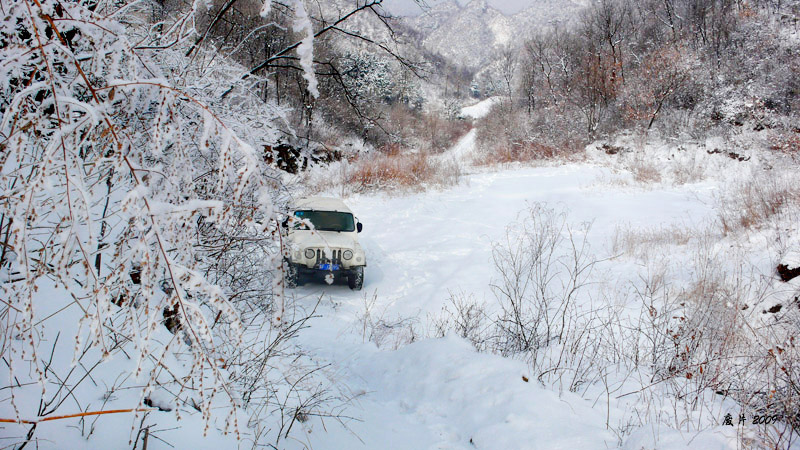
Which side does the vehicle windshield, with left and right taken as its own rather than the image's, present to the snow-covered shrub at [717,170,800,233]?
left

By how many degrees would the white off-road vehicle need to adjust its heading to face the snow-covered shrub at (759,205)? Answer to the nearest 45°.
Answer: approximately 90° to its left

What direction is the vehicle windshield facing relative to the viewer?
toward the camera

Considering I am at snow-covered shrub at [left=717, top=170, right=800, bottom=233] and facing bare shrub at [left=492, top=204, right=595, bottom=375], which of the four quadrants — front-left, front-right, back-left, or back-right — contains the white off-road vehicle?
front-right

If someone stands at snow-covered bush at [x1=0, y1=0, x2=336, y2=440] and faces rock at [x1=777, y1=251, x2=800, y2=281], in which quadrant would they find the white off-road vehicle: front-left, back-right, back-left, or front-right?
front-left

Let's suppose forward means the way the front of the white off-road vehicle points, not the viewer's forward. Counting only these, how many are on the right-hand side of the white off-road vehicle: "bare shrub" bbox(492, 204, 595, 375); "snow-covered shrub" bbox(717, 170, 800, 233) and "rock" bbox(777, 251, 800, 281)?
0

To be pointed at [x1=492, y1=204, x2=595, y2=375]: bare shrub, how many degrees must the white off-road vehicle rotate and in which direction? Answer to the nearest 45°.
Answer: approximately 45° to its left

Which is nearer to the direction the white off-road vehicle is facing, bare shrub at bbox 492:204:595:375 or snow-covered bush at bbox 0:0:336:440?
the snow-covered bush

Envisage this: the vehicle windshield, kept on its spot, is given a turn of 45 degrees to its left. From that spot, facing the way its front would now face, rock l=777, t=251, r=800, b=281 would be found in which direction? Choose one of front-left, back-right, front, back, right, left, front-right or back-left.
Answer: front

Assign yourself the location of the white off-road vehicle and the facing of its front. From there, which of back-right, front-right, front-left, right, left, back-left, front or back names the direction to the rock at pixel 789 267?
front-left

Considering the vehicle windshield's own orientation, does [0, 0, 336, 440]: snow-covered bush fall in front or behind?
in front

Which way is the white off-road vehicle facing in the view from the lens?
facing the viewer

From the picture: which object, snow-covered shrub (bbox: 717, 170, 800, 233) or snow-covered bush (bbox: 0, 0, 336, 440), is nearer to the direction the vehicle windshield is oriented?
the snow-covered bush
